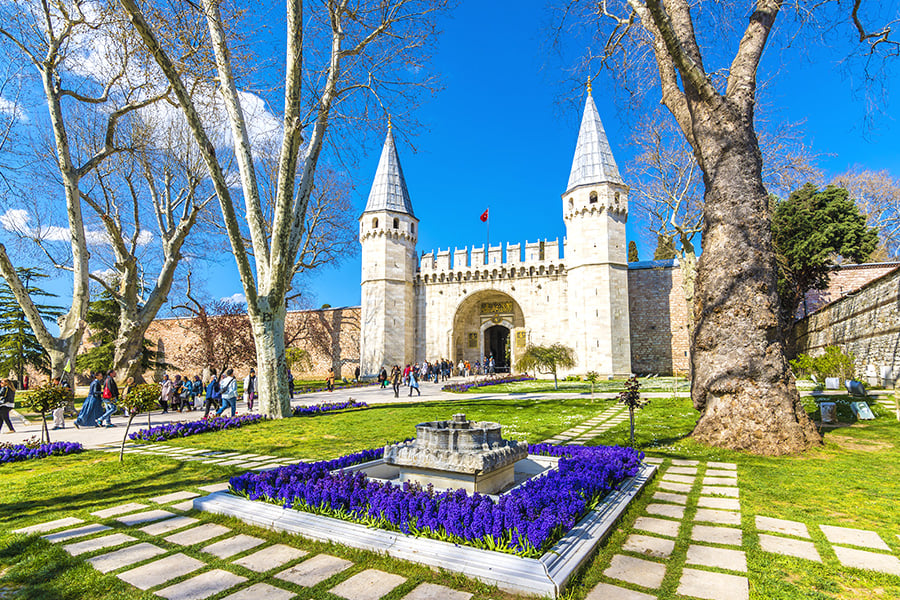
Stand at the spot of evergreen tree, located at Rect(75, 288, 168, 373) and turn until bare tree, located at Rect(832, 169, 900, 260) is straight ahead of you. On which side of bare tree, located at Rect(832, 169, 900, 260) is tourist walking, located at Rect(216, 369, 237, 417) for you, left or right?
right

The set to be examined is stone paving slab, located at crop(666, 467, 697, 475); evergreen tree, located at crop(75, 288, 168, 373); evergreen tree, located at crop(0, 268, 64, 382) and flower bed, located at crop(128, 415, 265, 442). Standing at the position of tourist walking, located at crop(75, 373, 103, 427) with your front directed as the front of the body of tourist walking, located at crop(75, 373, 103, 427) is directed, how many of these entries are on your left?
2
